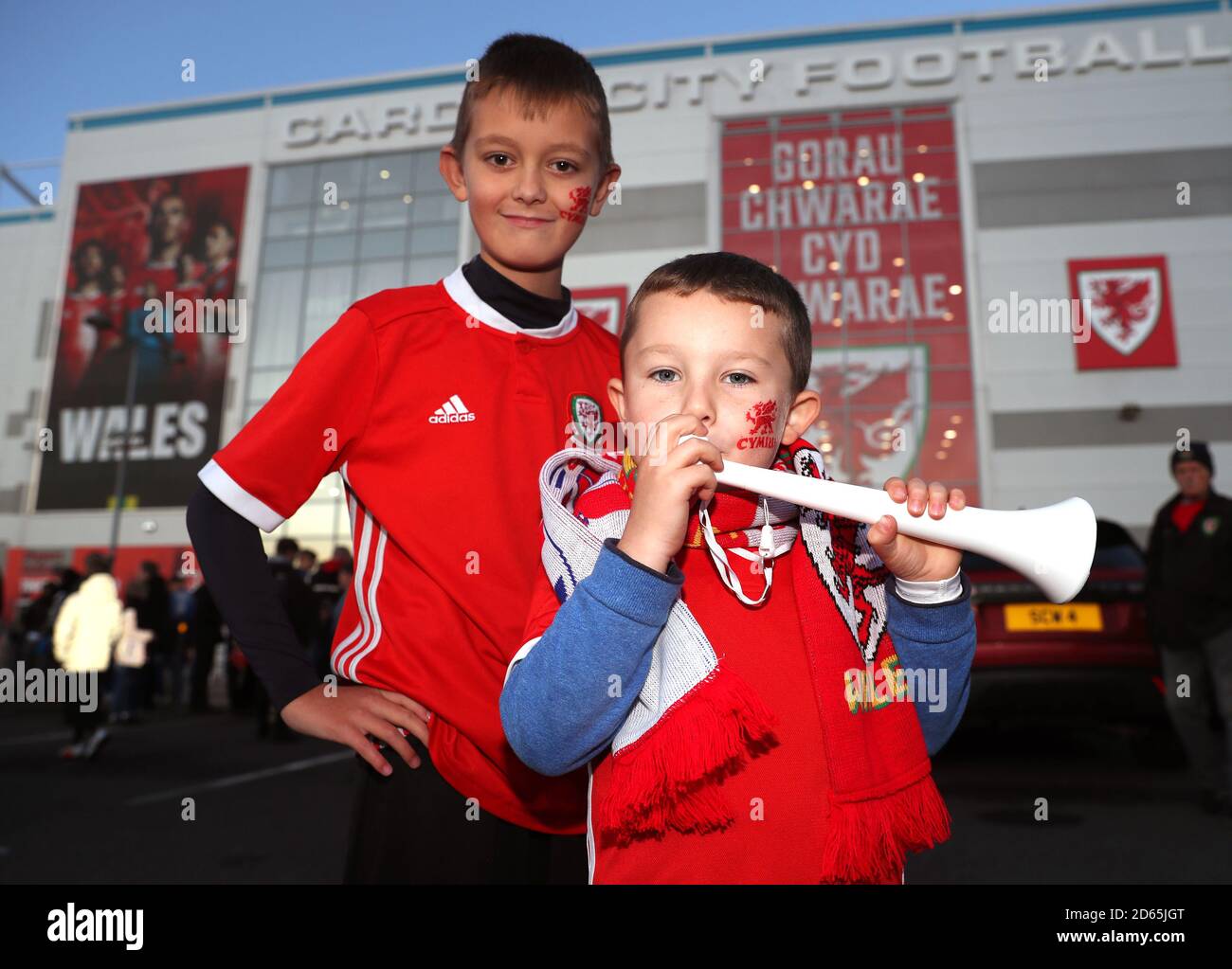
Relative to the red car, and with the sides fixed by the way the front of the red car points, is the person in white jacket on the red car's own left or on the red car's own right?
on the red car's own left

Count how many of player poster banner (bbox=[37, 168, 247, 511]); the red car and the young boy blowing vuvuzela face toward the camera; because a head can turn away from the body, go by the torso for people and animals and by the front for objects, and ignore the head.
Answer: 2

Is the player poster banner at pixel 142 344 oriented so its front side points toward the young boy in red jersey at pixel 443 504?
yes

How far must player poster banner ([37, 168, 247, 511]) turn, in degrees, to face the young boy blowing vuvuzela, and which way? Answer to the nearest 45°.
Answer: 0° — it already faces them

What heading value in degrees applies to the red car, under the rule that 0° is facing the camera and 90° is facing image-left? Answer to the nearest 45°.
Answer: approximately 180°

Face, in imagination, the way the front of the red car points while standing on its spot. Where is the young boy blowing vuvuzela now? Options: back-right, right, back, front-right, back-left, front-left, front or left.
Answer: back

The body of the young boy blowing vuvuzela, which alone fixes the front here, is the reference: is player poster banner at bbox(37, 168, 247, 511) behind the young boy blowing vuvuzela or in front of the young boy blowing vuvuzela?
behind

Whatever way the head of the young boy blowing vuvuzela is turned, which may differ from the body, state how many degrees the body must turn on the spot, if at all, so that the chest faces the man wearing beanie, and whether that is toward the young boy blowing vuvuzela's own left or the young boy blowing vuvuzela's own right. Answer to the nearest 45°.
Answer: approximately 135° to the young boy blowing vuvuzela's own left

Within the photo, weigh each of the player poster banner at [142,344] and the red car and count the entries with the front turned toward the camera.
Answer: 1
